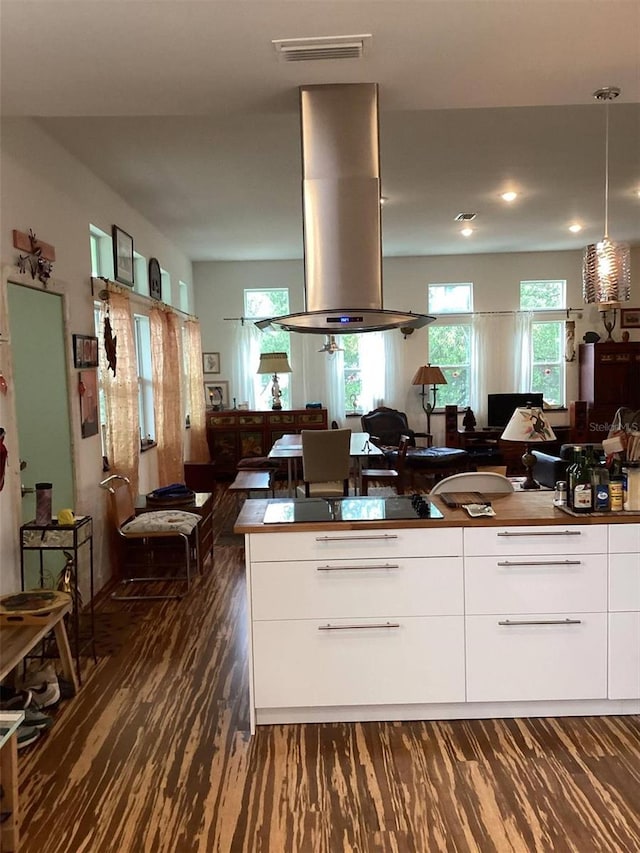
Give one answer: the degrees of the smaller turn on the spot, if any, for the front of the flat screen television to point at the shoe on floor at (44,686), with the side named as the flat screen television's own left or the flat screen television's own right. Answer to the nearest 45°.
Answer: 0° — it already faces it

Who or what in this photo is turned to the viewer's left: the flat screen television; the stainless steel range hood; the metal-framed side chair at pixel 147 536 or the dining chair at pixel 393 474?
the dining chair

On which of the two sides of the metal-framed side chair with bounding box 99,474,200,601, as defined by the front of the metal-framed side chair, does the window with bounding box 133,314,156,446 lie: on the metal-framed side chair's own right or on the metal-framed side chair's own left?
on the metal-framed side chair's own left

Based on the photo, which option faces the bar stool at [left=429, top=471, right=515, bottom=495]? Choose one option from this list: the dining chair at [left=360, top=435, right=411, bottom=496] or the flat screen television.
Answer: the flat screen television

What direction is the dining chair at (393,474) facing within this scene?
to the viewer's left

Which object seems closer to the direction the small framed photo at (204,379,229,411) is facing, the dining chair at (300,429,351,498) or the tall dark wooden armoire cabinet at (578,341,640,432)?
the dining chair

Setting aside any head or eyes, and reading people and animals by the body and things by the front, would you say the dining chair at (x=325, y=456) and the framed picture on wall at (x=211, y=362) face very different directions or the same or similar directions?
very different directions

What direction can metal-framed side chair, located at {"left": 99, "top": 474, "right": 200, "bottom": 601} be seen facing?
to the viewer's right

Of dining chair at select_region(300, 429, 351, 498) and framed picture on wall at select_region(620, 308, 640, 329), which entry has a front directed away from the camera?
the dining chair

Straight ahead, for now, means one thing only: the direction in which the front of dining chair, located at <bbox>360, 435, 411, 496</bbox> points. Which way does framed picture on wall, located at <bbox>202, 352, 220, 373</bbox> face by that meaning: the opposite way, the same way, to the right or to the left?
to the left
